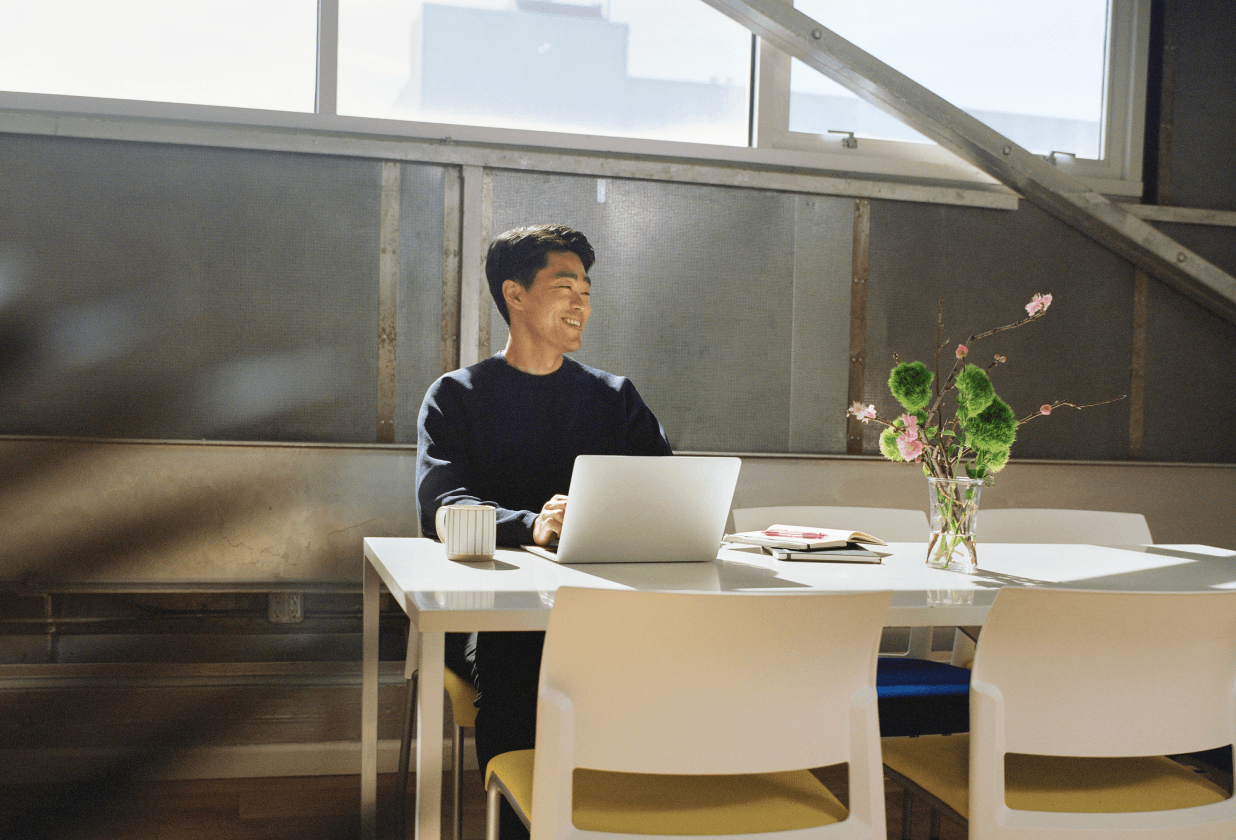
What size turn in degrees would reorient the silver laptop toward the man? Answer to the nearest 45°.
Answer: approximately 45° to its right

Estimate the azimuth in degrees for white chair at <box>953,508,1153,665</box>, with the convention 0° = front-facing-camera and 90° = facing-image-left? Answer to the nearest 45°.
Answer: approximately 0°

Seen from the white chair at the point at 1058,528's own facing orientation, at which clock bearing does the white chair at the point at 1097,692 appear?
the white chair at the point at 1097,692 is roughly at 12 o'clock from the white chair at the point at 1058,528.

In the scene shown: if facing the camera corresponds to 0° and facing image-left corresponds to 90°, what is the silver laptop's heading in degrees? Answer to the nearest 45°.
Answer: approximately 135°

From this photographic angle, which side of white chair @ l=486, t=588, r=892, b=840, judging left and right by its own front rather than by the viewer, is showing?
back

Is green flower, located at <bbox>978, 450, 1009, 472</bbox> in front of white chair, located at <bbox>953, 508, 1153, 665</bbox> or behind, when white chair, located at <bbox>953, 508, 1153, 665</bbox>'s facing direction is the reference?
in front

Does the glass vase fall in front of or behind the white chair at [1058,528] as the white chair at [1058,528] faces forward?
in front
